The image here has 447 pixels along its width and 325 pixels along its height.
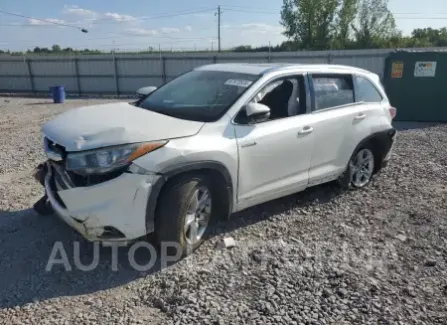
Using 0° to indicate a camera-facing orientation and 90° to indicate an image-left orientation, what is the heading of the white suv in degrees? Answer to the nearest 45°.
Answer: approximately 45°

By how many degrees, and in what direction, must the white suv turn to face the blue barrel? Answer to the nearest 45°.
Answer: approximately 90° to its right

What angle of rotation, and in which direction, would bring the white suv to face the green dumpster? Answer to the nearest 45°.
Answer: approximately 180°
